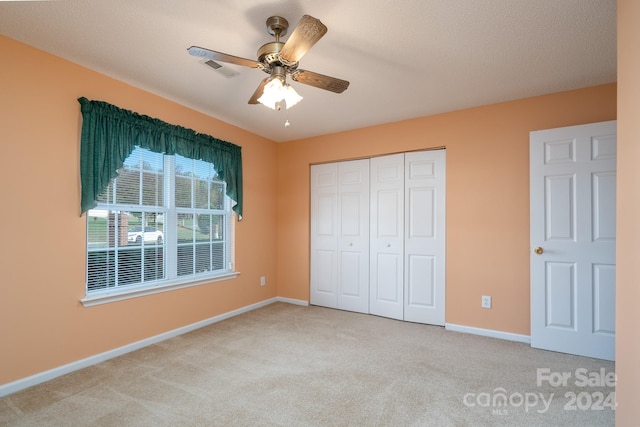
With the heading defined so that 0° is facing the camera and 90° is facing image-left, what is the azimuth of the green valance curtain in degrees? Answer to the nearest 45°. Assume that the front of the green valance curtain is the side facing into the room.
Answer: approximately 315°

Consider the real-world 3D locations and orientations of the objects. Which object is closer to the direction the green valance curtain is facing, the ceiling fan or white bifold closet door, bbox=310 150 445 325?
the ceiling fan

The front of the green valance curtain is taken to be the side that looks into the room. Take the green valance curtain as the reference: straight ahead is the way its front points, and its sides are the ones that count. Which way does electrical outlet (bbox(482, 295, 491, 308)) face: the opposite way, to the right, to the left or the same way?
to the right

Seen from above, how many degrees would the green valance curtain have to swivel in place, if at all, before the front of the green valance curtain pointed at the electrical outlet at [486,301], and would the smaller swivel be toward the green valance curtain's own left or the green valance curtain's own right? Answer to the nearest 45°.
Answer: approximately 45° to the green valance curtain's own left

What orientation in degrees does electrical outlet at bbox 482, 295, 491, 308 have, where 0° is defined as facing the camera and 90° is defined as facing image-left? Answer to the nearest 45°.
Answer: approximately 0°

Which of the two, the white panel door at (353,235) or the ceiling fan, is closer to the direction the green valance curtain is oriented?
the ceiling fan

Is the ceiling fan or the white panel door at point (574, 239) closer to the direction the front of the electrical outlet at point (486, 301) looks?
the ceiling fan

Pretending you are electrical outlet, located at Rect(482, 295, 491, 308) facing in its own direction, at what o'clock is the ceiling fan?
The ceiling fan is roughly at 1 o'clock from the electrical outlet.
